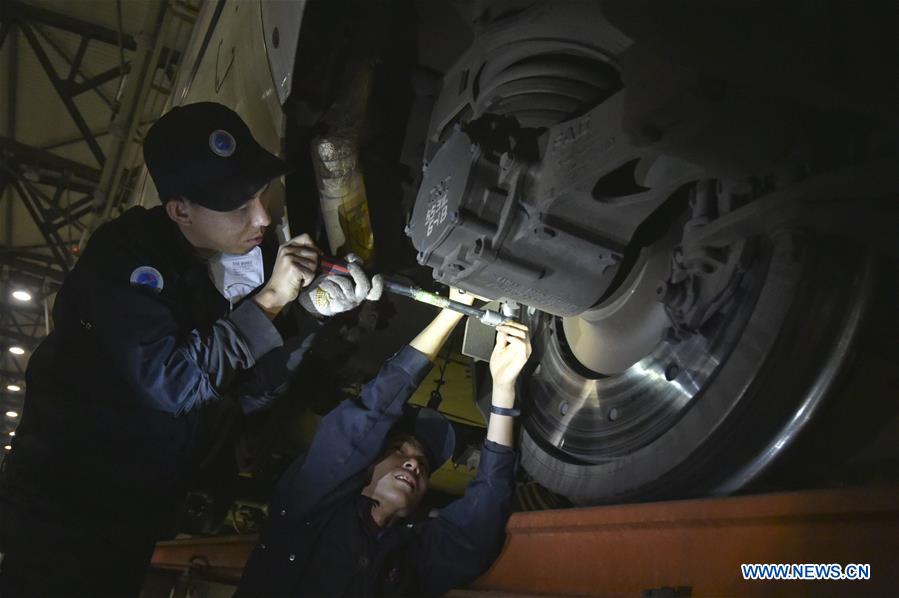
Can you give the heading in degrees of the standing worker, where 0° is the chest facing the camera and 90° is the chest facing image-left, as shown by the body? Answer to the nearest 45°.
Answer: approximately 270°

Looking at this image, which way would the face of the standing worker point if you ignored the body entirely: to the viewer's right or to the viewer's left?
to the viewer's right
